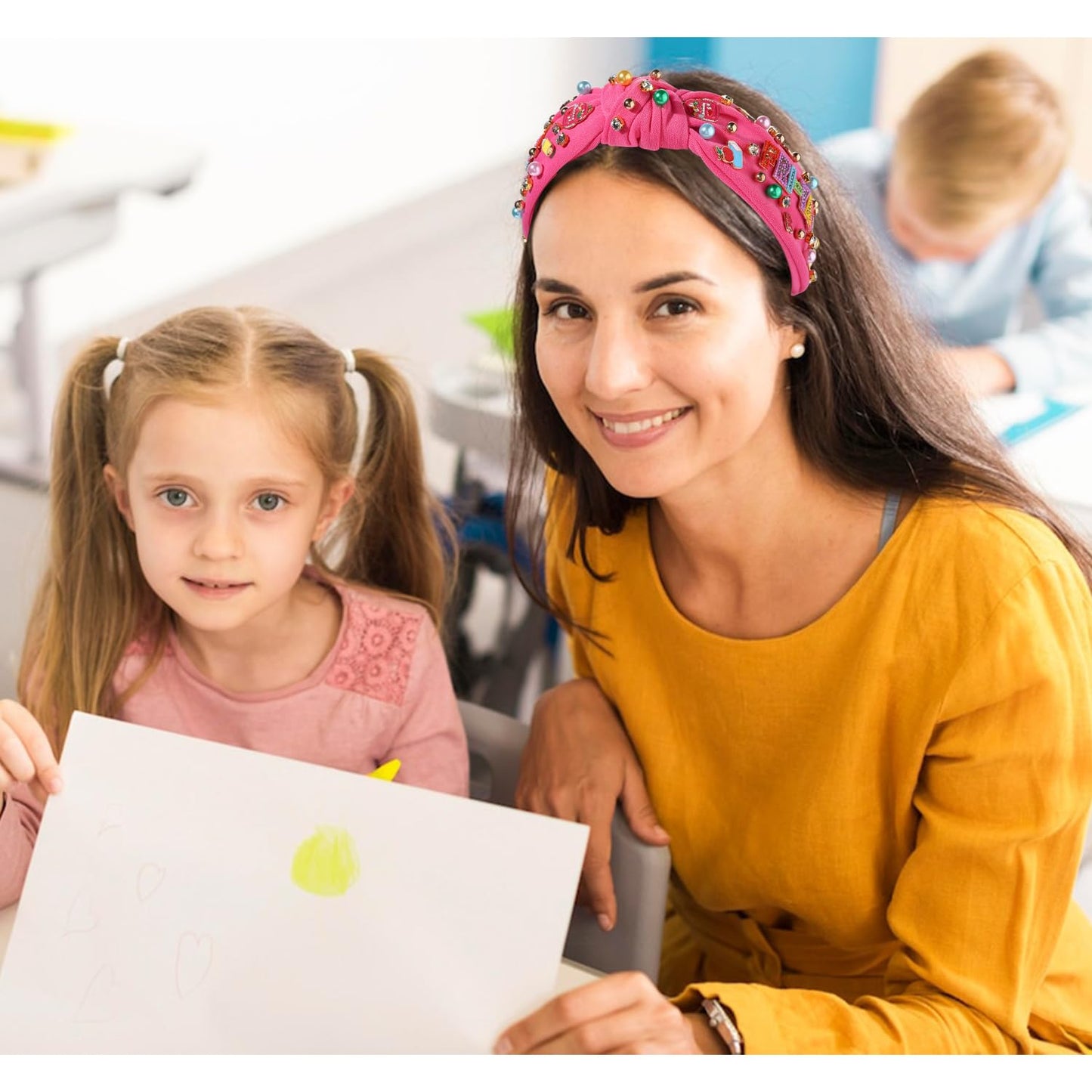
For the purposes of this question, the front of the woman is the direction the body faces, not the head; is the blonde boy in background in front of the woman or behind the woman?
behind

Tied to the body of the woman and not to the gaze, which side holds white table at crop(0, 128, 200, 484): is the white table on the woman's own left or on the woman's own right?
on the woman's own right

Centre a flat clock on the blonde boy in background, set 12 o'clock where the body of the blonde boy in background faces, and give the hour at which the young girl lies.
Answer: The young girl is roughly at 11 o'clock from the blonde boy in background.

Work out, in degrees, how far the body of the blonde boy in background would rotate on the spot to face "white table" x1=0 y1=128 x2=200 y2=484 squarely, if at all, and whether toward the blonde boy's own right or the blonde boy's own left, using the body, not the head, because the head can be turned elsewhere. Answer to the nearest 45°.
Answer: approximately 45° to the blonde boy's own right

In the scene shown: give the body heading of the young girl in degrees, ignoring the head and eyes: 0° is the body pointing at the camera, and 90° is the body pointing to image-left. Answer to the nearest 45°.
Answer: approximately 0°

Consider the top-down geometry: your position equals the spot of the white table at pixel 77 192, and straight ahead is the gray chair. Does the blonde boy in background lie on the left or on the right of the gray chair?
left
